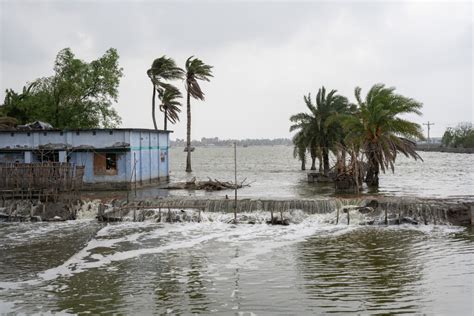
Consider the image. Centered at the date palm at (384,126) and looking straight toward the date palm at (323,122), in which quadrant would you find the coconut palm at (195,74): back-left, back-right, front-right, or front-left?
front-left

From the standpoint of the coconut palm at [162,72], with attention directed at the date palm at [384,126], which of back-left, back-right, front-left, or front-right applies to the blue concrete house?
front-right

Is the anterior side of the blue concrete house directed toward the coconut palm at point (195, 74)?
no

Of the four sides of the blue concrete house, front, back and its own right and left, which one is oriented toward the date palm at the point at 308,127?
left

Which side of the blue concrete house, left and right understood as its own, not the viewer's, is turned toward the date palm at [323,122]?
left

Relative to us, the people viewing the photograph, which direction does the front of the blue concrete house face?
facing the viewer

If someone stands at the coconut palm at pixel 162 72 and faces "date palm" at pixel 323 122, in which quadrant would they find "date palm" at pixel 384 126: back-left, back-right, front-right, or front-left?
front-right

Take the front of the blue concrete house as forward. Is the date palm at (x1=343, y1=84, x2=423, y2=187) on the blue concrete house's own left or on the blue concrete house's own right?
on the blue concrete house's own left

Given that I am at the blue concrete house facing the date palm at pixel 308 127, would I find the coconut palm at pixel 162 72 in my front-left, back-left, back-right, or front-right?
front-left

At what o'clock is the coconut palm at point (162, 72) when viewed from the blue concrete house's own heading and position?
The coconut palm is roughly at 7 o'clock from the blue concrete house.
